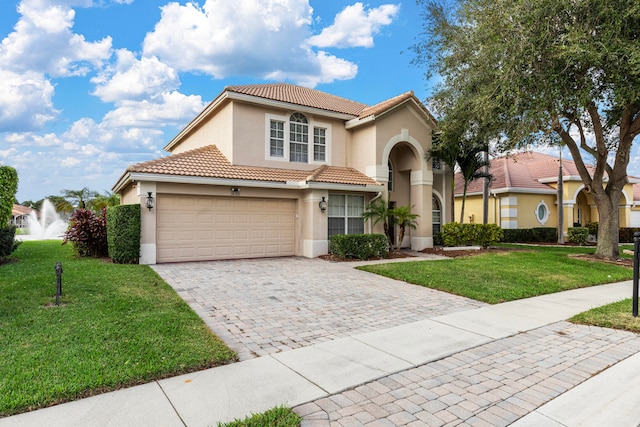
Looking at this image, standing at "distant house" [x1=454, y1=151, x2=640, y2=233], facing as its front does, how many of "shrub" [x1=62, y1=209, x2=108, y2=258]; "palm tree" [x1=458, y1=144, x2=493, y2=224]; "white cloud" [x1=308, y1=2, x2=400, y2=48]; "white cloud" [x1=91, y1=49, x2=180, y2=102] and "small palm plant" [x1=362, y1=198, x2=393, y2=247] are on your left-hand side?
0

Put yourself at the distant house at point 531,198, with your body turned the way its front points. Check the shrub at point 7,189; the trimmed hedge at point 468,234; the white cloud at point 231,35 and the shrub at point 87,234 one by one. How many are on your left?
0

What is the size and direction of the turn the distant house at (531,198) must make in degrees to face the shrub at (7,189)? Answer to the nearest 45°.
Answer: approximately 90° to its right

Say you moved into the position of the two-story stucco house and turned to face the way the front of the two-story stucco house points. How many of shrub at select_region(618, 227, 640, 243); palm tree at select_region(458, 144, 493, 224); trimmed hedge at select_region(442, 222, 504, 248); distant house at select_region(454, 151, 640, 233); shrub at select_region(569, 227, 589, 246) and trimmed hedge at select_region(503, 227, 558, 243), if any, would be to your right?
0

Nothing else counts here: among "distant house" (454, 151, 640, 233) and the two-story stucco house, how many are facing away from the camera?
0

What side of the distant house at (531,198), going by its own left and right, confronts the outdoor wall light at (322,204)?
right

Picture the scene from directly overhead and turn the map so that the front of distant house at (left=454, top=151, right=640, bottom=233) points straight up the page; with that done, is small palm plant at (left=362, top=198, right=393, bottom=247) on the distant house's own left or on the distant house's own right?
on the distant house's own right

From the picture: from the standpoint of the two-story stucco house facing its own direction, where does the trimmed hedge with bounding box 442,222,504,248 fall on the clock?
The trimmed hedge is roughly at 10 o'clock from the two-story stucco house.

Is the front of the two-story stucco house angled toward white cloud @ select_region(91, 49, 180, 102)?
no

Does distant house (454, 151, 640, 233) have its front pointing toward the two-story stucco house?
no

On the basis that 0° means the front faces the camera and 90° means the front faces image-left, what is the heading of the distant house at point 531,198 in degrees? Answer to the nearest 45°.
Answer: approximately 315°

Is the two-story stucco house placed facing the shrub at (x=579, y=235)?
no

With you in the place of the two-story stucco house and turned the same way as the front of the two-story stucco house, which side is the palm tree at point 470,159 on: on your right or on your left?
on your left

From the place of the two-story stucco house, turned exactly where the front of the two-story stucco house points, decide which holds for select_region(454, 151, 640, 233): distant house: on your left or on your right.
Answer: on your left

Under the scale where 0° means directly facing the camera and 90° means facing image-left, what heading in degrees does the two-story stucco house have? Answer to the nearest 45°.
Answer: approximately 315°
